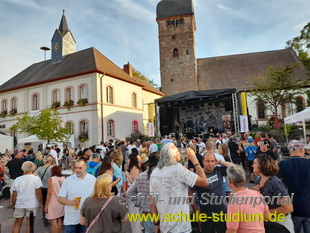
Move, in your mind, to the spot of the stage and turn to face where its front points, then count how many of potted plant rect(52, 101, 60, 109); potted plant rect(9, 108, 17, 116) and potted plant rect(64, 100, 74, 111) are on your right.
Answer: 3

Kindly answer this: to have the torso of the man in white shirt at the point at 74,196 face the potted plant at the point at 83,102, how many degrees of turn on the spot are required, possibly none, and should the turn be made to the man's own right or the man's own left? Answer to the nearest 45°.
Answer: approximately 135° to the man's own left

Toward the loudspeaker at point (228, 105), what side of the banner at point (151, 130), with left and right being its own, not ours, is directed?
left

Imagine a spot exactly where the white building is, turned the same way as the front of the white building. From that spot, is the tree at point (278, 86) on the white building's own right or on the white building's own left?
on the white building's own left

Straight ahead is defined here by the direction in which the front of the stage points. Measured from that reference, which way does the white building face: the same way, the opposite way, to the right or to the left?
the same way

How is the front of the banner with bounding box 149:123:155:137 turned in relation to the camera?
facing the viewer

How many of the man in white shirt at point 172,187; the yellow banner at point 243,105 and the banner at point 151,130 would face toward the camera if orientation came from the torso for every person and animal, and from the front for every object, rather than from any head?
2

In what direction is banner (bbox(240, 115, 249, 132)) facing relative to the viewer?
toward the camera

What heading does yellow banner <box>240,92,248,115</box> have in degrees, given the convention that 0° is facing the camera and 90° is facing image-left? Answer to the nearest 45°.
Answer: approximately 0°

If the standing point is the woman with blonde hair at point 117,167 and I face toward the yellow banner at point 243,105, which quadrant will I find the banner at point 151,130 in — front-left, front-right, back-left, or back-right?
front-left

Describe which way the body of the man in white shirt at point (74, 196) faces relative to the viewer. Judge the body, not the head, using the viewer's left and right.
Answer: facing the viewer and to the right of the viewer

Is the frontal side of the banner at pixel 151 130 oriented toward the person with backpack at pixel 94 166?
yes

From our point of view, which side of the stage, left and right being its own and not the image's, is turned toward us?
front

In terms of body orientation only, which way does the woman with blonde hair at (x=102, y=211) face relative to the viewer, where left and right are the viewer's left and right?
facing away from the viewer
